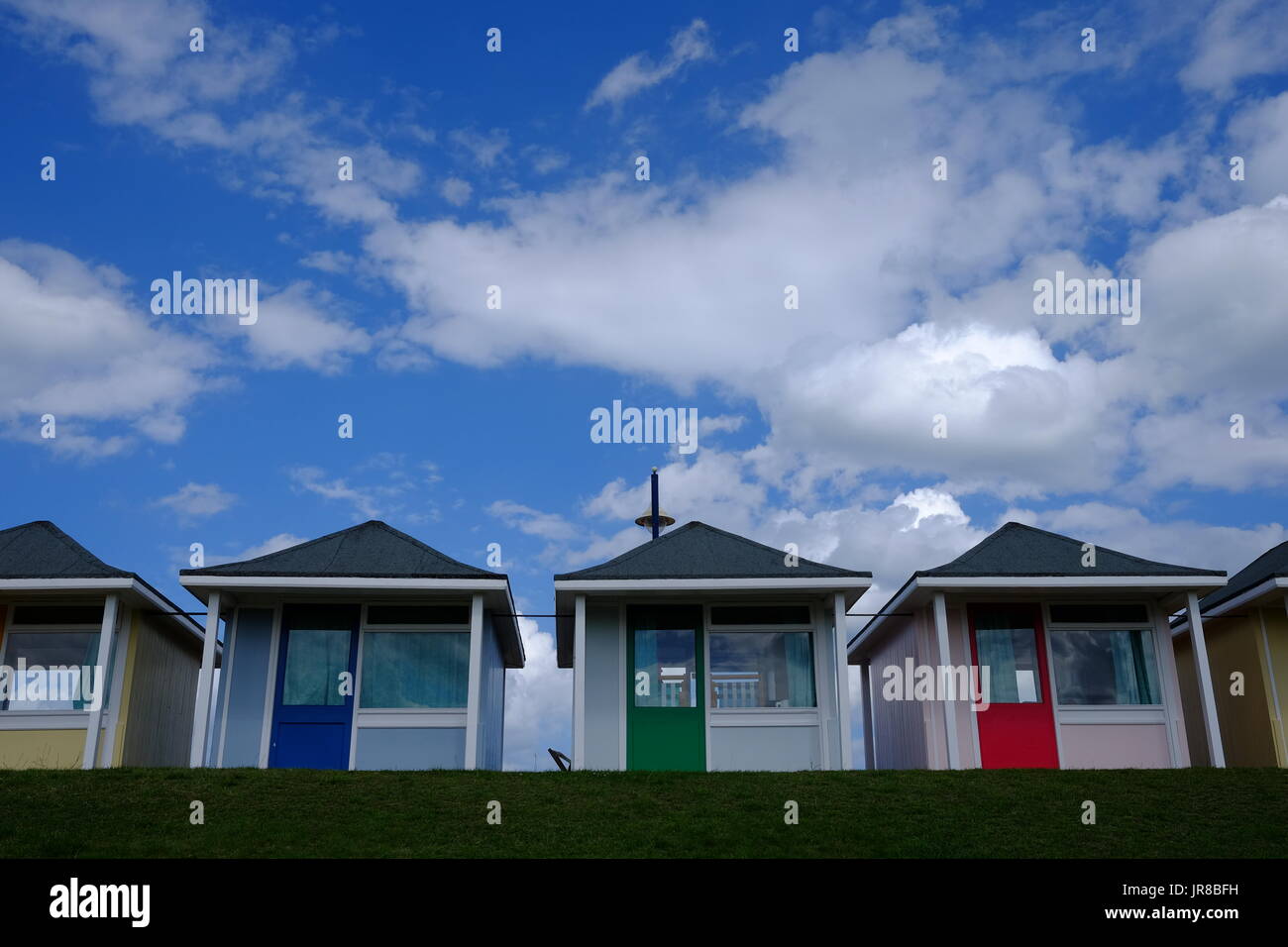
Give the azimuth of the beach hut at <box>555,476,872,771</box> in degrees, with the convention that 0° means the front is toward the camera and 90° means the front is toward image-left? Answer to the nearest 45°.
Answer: approximately 0°

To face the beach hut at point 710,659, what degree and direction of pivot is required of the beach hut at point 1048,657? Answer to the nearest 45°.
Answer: approximately 90° to its right

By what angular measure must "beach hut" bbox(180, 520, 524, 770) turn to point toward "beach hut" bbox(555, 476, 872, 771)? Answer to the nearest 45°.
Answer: approximately 90° to its left

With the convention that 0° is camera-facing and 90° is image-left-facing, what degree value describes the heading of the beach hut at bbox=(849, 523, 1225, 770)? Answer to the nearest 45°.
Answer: approximately 0°

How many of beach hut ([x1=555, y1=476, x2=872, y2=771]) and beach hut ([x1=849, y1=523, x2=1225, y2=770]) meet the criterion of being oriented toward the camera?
2

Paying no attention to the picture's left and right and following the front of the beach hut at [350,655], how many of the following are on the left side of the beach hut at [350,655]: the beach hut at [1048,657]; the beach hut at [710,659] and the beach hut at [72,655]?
2

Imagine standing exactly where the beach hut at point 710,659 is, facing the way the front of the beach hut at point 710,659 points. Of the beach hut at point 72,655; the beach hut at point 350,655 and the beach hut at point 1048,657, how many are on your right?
2

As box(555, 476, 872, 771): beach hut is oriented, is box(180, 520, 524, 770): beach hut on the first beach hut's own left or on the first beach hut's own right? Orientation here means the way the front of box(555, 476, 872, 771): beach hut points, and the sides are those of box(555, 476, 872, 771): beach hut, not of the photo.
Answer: on the first beach hut's own right

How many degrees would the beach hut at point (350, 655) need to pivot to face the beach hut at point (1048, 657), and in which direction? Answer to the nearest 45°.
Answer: approximately 90° to its left

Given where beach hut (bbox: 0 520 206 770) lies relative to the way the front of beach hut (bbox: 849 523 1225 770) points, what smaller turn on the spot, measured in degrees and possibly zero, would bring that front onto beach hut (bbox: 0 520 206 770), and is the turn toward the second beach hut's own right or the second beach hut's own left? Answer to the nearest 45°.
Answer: approximately 90° to the second beach hut's own right

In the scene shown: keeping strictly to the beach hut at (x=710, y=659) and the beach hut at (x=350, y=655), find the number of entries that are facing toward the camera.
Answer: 2
